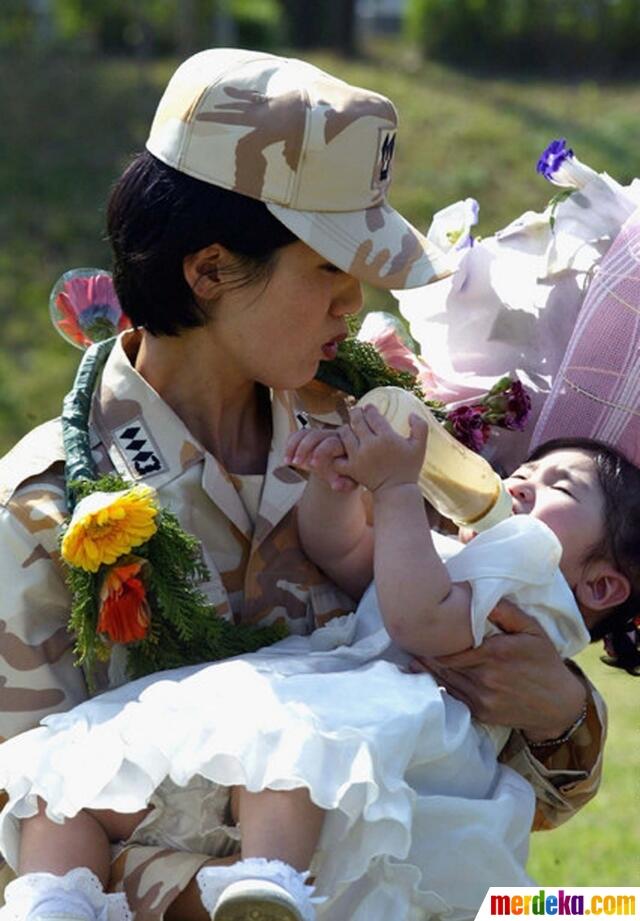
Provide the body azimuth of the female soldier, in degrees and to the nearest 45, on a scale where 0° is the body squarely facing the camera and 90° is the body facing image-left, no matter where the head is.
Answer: approximately 315°

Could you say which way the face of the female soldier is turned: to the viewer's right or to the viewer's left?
to the viewer's right
